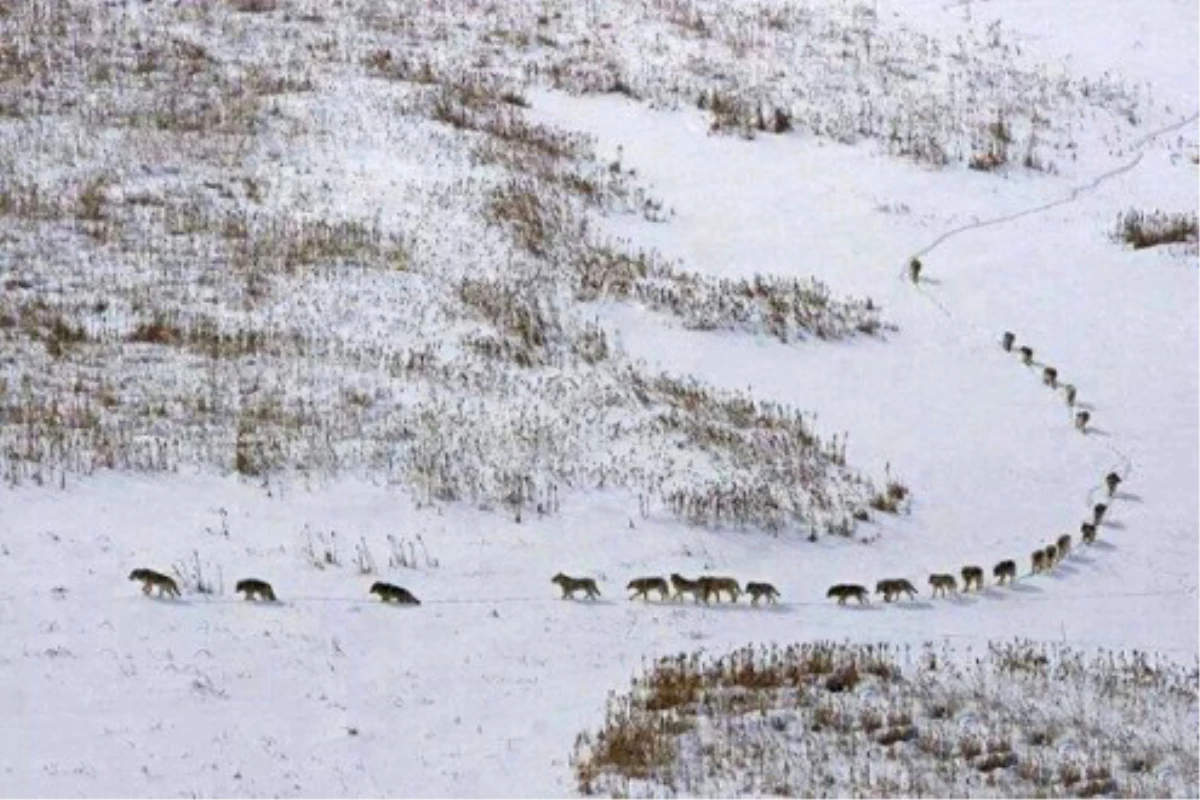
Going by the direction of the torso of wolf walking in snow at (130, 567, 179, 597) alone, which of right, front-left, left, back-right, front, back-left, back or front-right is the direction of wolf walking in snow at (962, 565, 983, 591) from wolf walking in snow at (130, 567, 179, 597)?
back

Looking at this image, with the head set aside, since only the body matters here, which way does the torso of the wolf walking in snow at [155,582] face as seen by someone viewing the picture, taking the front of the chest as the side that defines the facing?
to the viewer's left

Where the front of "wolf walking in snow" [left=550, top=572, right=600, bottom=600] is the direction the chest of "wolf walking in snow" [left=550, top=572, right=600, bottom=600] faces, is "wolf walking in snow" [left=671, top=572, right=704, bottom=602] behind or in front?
behind

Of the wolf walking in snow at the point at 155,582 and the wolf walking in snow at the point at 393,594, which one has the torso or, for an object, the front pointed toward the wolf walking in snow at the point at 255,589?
the wolf walking in snow at the point at 393,594

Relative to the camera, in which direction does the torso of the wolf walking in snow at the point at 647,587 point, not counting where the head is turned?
to the viewer's left

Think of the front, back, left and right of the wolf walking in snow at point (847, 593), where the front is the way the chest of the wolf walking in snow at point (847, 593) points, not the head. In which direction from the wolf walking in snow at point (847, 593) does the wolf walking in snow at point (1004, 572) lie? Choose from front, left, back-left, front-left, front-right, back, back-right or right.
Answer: back-right

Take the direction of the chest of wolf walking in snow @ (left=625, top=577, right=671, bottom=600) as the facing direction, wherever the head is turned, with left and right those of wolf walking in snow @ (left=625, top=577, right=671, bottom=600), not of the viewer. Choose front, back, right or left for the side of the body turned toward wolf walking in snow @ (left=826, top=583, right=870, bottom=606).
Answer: back

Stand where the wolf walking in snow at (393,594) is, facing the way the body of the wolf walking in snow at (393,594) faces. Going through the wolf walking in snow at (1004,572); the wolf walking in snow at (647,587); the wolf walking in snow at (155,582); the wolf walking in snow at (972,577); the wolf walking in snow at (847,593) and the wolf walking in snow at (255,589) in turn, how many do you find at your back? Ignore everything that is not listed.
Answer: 4

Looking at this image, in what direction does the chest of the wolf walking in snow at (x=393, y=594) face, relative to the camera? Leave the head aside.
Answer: to the viewer's left

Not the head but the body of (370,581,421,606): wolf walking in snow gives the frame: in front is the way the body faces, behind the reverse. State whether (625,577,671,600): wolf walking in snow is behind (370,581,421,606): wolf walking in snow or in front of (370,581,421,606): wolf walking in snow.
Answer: behind

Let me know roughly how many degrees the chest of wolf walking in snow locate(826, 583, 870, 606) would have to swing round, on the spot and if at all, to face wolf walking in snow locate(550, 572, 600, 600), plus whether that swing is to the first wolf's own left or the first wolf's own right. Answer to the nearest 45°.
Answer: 0° — it already faces it

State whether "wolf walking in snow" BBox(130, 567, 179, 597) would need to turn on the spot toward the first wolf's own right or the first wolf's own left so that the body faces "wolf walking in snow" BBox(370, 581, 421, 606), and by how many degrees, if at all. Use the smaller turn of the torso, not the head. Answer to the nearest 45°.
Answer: approximately 180°

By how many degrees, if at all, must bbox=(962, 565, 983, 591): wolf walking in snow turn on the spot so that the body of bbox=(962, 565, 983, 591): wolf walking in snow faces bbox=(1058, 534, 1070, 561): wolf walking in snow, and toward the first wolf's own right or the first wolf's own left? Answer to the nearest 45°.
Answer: approximately 180°

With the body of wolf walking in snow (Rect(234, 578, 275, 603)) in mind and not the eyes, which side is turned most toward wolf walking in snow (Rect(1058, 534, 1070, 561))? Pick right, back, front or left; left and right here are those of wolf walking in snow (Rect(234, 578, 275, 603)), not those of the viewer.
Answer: back

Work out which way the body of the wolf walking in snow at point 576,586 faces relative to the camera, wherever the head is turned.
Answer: to the viewer's left
